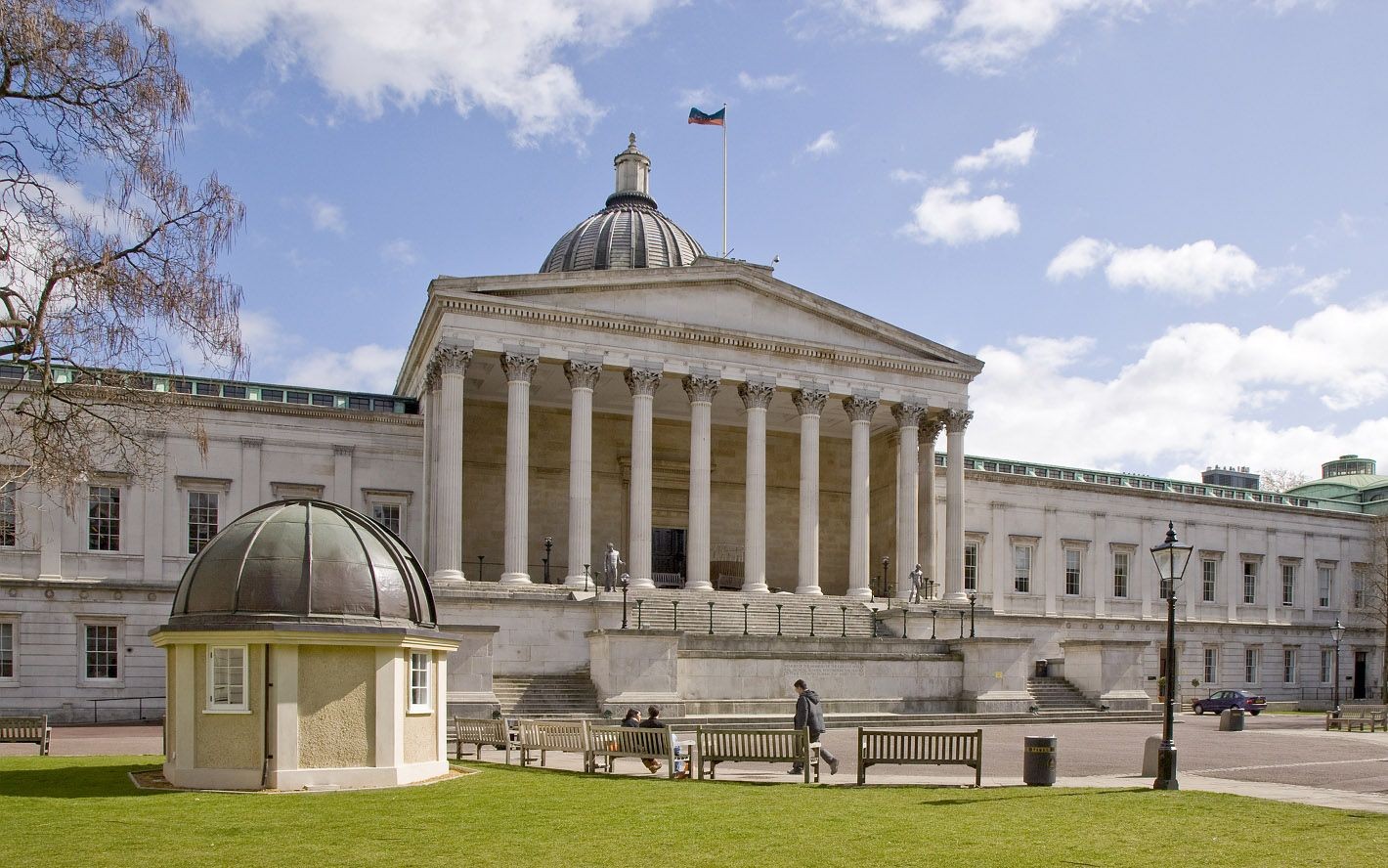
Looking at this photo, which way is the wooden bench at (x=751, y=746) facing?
away from the camera

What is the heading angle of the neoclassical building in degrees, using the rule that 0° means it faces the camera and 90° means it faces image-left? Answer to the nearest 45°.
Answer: approximately 315°

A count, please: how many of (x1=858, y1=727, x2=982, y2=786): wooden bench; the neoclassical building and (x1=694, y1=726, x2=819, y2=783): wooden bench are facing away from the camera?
2

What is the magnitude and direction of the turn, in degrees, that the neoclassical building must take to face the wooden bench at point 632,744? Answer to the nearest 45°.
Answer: approximately 45° to its right

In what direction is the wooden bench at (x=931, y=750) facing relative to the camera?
away from the camera
